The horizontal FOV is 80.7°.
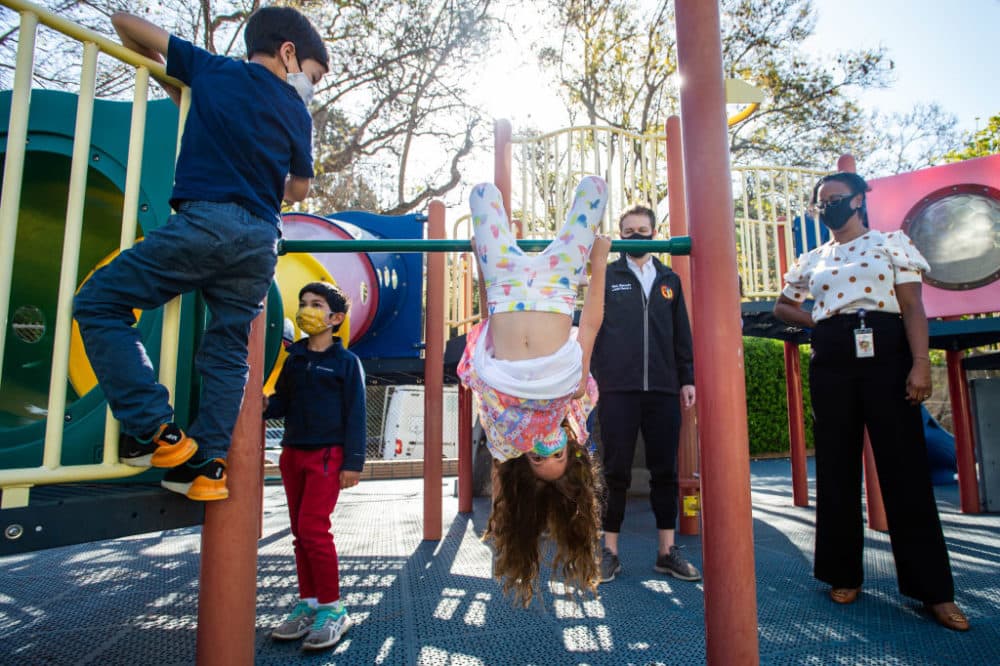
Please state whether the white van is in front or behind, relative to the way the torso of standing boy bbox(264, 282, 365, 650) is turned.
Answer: behind

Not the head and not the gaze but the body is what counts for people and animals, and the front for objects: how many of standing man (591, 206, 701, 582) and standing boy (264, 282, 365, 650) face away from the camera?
0

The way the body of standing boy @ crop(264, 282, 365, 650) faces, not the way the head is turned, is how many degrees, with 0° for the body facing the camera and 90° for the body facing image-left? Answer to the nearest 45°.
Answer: approximately 45°

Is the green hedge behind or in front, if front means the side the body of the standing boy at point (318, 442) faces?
behind

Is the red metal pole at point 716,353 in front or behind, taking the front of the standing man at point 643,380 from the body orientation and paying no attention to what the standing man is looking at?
in front

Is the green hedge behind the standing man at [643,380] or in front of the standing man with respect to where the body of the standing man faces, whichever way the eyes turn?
behind

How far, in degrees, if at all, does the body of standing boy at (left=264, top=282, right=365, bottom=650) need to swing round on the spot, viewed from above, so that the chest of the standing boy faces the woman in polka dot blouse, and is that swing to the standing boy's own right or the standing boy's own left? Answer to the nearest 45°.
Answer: approximately 135° to the standing boy's own left

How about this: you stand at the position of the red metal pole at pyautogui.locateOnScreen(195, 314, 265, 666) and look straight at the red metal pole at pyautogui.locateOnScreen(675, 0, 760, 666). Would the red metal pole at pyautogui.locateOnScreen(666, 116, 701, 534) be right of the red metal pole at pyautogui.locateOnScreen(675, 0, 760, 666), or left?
left

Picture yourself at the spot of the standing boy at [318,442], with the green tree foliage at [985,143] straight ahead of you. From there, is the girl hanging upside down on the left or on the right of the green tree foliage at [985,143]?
right

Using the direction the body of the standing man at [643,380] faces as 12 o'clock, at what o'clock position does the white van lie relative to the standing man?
The white van is roughly at 5 o'clock from the standing man.

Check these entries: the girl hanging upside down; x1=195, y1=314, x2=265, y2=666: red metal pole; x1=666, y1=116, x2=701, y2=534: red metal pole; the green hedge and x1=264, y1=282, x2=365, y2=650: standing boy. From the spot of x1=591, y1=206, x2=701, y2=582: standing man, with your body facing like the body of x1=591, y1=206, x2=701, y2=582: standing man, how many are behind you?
2

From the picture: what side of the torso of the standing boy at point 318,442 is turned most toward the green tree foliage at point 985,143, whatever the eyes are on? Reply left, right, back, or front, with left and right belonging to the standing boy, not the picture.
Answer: back

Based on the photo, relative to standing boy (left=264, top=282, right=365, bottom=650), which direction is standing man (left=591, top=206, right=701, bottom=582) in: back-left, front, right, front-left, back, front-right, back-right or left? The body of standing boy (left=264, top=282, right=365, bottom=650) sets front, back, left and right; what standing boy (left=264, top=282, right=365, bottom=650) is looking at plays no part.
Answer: back-left

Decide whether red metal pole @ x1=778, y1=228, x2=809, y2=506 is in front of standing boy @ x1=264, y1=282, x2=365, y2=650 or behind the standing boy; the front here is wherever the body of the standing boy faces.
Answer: behind

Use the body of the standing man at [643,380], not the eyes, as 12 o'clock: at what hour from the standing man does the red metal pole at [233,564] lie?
The red metal pole is roughly at 1 o'clock from the standing man.
